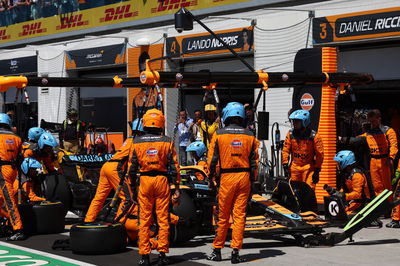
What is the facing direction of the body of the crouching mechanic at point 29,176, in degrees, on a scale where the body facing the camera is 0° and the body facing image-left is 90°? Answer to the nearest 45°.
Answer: approximately 270°

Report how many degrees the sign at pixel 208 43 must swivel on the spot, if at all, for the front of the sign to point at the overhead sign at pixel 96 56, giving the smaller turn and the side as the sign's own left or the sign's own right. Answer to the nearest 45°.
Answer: approximately 90° to the sign's own right

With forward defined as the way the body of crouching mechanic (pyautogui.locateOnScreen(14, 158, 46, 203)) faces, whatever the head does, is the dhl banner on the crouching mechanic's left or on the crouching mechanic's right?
on the crouching mechanic's left

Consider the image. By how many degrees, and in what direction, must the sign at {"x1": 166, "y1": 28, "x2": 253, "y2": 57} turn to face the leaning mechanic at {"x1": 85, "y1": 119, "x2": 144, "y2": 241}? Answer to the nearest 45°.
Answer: approximately 45° to its left

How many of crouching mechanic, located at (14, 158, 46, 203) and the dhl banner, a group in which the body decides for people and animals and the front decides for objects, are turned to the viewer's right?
1

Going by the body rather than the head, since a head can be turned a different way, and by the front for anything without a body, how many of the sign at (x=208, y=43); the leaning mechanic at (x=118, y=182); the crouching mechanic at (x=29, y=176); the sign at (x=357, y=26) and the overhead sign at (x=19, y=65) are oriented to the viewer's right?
2

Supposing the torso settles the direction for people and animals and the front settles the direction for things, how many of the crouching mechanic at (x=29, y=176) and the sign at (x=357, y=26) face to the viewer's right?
1

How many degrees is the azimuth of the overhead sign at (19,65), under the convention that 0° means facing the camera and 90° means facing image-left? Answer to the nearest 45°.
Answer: approximately 45°

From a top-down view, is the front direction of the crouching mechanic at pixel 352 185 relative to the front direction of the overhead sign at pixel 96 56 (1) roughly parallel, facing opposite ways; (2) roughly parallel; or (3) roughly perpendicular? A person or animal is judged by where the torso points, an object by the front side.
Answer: roughly perpendicular
